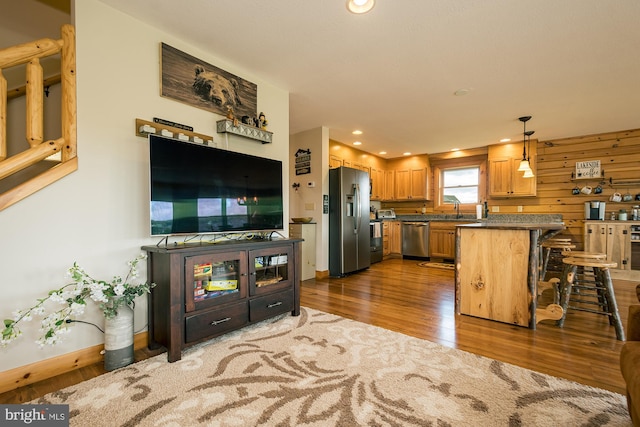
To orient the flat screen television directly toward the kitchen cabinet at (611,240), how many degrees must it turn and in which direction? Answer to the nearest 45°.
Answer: approximately 45° to its left

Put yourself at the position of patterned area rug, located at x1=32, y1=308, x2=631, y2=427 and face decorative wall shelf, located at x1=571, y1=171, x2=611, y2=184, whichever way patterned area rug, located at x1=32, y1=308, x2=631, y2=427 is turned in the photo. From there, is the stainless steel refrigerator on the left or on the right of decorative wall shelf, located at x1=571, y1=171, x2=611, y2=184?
left

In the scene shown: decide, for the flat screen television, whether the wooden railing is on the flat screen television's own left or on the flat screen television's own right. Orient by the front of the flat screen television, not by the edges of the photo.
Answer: on the flat screen television's own right

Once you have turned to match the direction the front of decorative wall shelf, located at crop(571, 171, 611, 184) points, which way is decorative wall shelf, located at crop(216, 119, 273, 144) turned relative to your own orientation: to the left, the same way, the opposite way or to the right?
to the left

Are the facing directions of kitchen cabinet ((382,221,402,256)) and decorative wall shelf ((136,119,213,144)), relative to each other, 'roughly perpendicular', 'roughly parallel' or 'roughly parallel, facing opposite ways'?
roughly perpendicular

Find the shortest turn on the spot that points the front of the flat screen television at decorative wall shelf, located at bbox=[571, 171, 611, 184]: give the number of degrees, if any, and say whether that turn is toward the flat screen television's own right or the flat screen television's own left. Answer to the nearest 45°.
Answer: approximately 45° to the flat screen television's own left

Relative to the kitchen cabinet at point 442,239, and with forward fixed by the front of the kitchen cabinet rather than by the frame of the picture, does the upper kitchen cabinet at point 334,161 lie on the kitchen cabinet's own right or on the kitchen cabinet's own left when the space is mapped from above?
on the kitchen cabinet's own right
